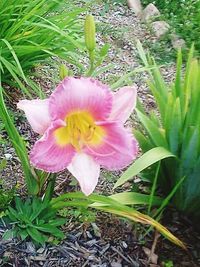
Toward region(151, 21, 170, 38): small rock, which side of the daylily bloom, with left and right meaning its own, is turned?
back

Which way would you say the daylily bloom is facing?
toward the camera

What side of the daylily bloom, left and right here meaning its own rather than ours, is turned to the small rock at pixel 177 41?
back

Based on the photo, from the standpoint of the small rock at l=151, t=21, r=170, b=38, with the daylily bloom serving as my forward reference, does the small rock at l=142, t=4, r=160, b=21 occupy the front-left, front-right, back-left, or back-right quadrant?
back-right

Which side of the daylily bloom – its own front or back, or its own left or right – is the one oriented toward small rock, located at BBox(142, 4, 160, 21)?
back

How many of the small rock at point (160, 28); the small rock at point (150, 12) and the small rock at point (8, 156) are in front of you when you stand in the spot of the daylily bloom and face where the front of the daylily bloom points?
0

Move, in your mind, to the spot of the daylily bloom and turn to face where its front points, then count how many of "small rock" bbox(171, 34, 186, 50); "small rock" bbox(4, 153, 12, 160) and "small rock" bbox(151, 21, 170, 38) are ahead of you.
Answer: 0

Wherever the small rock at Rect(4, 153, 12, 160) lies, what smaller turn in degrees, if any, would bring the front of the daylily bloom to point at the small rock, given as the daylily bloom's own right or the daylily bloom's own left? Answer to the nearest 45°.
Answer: approximately 135° to the daylily bloom's own right

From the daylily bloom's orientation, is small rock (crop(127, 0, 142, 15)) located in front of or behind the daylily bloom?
behind
